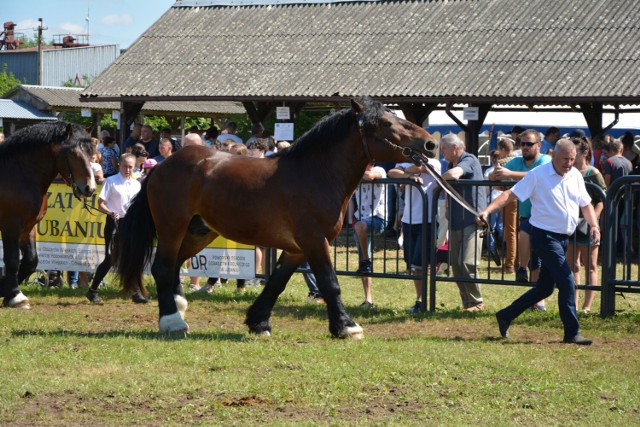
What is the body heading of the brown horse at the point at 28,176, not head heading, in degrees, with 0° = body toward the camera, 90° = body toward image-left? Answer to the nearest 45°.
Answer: approximately 315°

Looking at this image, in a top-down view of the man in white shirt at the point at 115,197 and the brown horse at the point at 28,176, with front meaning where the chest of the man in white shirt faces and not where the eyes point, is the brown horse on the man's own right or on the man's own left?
on the man's own right

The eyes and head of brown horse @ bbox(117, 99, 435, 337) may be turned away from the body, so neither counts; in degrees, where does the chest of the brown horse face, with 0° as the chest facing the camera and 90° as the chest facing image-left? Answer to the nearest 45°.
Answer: approximately 270°
